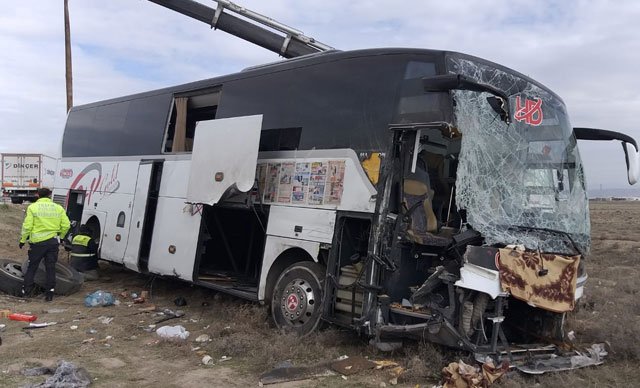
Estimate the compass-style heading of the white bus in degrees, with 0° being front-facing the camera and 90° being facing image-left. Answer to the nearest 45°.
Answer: approximately 315°

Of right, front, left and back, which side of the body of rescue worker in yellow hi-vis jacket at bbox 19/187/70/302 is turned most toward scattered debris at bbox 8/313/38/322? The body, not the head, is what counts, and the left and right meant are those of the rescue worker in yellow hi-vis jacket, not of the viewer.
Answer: back

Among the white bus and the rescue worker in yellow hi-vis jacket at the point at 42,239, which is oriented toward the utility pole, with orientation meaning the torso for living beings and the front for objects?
the rescue worker in yellow hi-vis jacket

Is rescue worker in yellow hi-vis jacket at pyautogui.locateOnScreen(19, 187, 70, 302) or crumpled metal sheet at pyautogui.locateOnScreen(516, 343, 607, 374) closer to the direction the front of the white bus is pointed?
the crumpled metal sheet

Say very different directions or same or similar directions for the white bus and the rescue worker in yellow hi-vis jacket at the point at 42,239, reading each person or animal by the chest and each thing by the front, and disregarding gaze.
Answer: very different directions

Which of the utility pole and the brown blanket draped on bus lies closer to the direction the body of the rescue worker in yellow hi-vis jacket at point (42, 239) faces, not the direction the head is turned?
the utility pole

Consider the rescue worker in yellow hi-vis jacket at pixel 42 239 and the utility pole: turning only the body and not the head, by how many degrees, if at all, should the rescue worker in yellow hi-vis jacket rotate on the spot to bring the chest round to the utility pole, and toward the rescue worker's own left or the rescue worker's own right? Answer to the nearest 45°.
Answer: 0° — they already face it

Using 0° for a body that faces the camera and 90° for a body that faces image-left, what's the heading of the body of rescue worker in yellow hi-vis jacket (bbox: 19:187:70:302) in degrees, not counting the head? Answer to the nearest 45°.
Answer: approximately 180°

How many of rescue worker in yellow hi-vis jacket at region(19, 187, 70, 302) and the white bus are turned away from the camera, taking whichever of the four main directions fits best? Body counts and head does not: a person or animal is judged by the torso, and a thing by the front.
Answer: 1

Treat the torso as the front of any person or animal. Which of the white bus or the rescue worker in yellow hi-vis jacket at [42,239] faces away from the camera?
the rescue worker in yellow hi-vis jacket

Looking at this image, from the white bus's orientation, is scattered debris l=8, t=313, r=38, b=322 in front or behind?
behind
